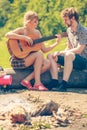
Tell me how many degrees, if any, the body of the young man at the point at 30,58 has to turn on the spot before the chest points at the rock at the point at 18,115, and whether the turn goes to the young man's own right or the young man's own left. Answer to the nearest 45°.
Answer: approximately 45° to the young man's own right

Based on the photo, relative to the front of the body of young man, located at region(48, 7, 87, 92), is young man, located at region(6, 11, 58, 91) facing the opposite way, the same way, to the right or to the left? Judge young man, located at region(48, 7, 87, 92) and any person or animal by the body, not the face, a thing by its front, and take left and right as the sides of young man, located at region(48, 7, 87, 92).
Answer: to the left

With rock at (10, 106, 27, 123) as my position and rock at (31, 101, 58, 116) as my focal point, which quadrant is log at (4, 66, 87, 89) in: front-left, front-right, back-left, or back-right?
front-left

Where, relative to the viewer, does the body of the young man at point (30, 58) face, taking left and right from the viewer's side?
facing the viewer and to the right of the viewer

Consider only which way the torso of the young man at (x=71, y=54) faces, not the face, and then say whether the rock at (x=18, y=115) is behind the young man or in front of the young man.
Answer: in front

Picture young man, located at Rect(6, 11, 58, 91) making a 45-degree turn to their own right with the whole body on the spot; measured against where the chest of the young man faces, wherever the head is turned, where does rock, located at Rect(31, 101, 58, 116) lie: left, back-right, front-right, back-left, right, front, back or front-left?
front

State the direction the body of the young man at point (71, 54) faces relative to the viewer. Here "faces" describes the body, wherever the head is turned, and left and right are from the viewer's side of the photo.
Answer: facing the viewer and to the left of the viewer

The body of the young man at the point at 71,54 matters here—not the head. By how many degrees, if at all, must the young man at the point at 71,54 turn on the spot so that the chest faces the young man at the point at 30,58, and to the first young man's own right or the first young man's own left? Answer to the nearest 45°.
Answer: approximately 45° to the first young man's own right

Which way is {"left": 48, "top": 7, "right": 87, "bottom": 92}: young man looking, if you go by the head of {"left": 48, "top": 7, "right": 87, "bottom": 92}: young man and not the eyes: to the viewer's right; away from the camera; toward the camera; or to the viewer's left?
to the viewer's left

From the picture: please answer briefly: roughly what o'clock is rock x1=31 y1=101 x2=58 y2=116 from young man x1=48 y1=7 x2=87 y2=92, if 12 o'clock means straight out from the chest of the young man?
The rock is roughly at 11 o'clock from the young man.

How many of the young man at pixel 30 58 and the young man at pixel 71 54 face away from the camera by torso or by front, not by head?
0
